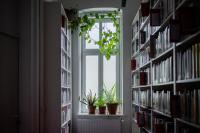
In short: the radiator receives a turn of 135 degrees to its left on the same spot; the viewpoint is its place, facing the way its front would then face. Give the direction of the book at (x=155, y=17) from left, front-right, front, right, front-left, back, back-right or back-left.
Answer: back-right

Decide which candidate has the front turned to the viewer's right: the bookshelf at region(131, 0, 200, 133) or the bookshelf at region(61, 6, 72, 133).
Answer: the bookshelf at region(61, 6, 72, 133)

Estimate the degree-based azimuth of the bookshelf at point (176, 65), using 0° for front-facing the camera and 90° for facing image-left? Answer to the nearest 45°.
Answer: approximately 45°

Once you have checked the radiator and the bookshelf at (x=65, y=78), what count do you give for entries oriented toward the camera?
1

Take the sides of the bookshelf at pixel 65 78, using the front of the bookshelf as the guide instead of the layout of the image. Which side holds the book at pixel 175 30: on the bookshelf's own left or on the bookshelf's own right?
on the bookshelf's own right

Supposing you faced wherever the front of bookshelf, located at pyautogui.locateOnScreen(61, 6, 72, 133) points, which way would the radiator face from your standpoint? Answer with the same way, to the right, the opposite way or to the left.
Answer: to the right

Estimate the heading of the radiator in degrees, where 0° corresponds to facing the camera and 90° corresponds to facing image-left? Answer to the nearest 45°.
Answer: approximately 0°

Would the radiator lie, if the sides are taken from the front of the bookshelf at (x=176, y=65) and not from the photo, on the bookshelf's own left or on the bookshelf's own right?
on the bookshelf's own right

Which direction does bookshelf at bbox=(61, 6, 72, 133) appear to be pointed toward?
to the viewer's right

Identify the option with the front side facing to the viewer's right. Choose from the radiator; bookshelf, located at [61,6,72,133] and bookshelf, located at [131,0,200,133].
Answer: bookshelf, located at [61,6,72,133]

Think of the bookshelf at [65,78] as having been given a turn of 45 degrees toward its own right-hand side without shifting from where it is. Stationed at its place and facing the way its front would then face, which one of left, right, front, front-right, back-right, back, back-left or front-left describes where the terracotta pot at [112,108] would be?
left
